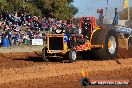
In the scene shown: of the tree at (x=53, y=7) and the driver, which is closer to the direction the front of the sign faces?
the driver

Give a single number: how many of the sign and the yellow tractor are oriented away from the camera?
0

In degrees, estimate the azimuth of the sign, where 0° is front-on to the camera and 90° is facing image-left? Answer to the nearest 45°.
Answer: approximately 0°

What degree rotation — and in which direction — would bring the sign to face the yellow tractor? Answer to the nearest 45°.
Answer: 0° — it already faces it

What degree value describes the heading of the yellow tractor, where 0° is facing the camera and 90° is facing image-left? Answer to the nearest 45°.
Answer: approximately 45°

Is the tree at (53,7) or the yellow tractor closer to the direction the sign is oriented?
the yellow tractor

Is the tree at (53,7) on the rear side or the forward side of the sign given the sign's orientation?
on the rear side

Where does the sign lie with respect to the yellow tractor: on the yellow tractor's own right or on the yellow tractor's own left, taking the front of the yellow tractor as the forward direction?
on the yellow tractor's own right
